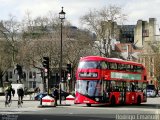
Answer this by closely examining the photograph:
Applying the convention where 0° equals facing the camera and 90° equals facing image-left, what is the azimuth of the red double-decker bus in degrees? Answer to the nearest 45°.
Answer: approximately 45°
